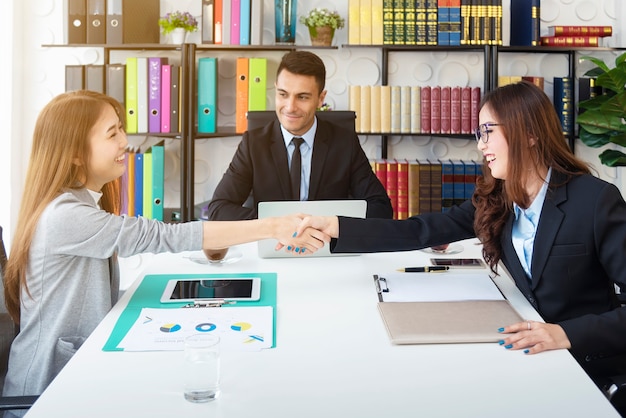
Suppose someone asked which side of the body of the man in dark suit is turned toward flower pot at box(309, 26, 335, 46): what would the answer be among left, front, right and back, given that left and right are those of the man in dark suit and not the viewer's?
back

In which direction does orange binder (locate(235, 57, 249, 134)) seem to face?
toward the camera

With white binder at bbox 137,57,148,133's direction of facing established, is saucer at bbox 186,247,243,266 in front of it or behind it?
in front

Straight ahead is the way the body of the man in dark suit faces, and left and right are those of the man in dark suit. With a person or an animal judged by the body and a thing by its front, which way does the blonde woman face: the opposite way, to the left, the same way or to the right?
to the left

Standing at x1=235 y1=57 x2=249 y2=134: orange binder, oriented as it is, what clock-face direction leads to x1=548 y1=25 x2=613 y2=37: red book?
The red book is roughly at 9 o'clock from the orange binder.

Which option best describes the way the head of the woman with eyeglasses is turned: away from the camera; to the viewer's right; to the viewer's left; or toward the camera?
to the viewer's left

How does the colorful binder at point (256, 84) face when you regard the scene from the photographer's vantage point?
facing the viewer

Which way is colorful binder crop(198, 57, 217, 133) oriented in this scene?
toward the camera

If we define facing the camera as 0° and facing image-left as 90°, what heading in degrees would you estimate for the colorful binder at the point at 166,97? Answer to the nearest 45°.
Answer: approximately 0°

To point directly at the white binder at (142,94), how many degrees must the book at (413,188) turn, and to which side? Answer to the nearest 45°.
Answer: approximately 90° to its right

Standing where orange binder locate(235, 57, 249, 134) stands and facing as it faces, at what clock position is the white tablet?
The white tablet is roughly at 12 o'clock from the orange binder.
